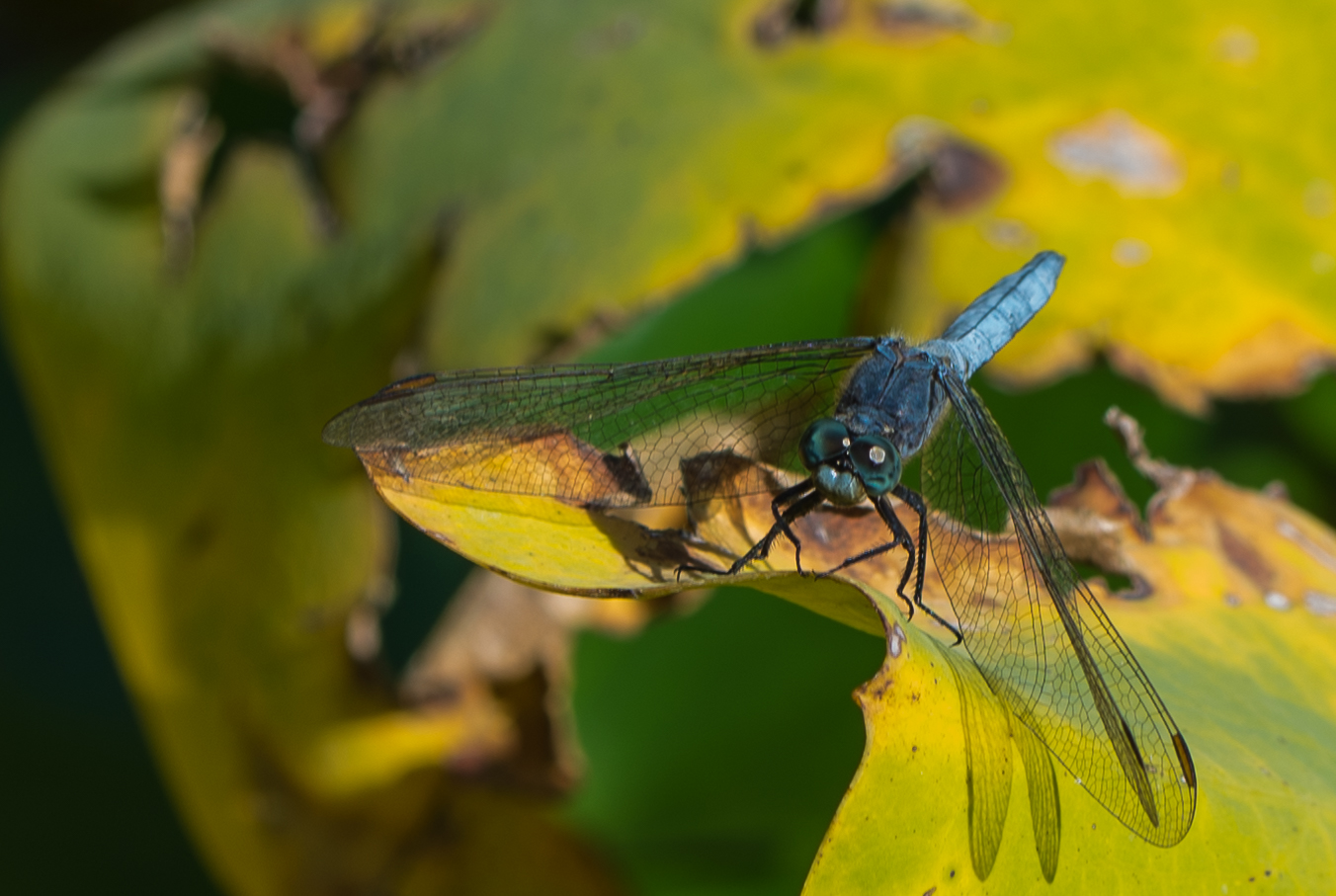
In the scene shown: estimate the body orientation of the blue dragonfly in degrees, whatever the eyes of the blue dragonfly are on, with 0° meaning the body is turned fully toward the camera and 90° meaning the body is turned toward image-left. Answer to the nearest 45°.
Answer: approximately 45°
